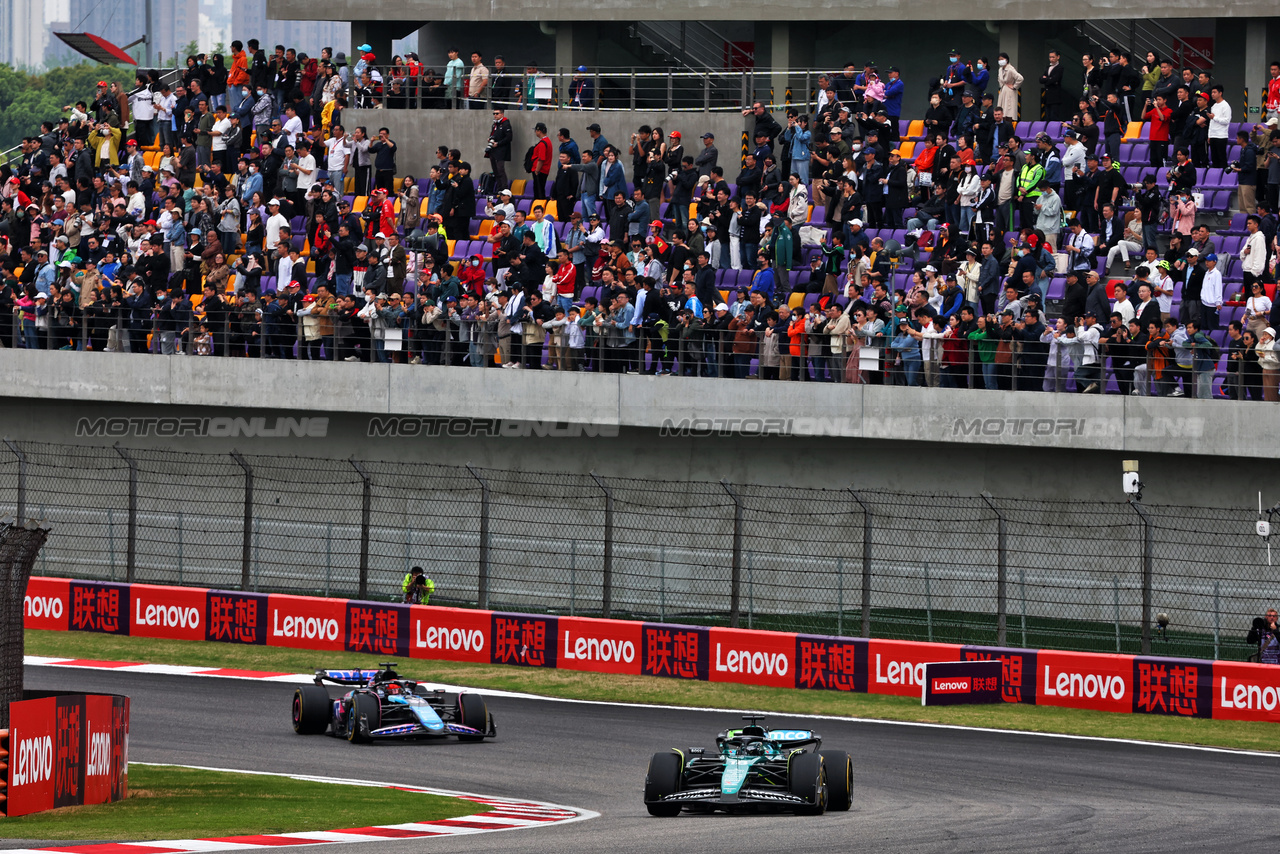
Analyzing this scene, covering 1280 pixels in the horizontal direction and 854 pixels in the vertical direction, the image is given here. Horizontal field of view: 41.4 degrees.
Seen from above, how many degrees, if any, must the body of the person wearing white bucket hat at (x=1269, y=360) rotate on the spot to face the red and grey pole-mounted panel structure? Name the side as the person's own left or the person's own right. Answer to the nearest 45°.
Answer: approximately 90° to the person's own right

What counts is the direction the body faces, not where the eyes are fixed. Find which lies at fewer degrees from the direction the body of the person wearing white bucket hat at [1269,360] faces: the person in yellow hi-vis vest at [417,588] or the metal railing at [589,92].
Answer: the person in yellow hi-vis vest

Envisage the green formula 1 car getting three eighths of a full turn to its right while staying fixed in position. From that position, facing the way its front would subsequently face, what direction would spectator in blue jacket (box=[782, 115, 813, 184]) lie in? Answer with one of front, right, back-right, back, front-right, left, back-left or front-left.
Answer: front-right

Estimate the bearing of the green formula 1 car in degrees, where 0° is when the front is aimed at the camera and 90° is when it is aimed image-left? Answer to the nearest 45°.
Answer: approximately 0°

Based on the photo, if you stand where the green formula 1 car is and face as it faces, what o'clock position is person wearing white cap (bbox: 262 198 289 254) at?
The person wearing white cap is roughly at 5 o'clock from the green formula 1 car.

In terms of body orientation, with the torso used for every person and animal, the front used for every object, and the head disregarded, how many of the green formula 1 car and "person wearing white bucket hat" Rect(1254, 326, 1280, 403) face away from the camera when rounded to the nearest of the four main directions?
0

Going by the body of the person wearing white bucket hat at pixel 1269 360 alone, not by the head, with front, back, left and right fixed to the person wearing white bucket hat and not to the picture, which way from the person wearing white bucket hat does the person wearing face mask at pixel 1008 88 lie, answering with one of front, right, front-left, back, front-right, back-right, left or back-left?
right

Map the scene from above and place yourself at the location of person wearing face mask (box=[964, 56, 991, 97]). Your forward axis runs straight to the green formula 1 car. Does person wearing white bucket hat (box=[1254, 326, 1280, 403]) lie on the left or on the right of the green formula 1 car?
left

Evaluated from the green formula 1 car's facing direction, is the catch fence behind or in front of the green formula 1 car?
behind

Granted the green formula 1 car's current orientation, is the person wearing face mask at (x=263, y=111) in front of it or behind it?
behind

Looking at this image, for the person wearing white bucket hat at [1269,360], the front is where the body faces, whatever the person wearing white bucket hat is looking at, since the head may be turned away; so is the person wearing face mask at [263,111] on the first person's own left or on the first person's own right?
on the first person's own right

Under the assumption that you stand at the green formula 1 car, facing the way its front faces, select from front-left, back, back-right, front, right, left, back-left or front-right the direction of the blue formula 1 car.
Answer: back-right
